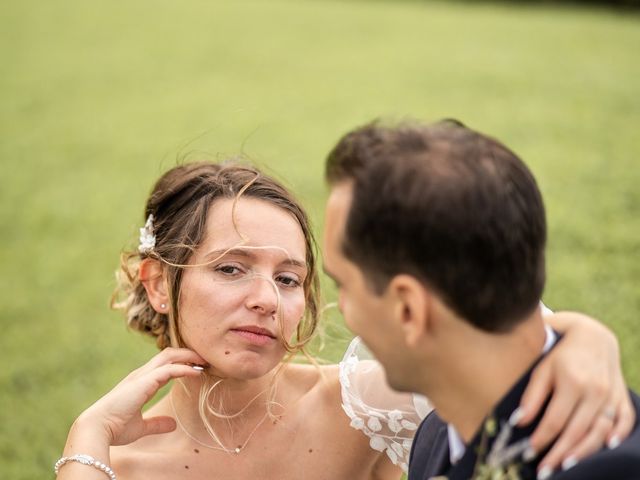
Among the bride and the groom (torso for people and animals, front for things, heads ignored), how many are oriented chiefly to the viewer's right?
0

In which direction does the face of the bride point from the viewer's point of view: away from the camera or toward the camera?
toward the camera

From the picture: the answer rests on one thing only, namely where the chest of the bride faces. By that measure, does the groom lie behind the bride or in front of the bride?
in front

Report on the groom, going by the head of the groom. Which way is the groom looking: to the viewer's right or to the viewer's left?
to the viewer's left

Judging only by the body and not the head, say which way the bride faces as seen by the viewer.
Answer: toward the camera
